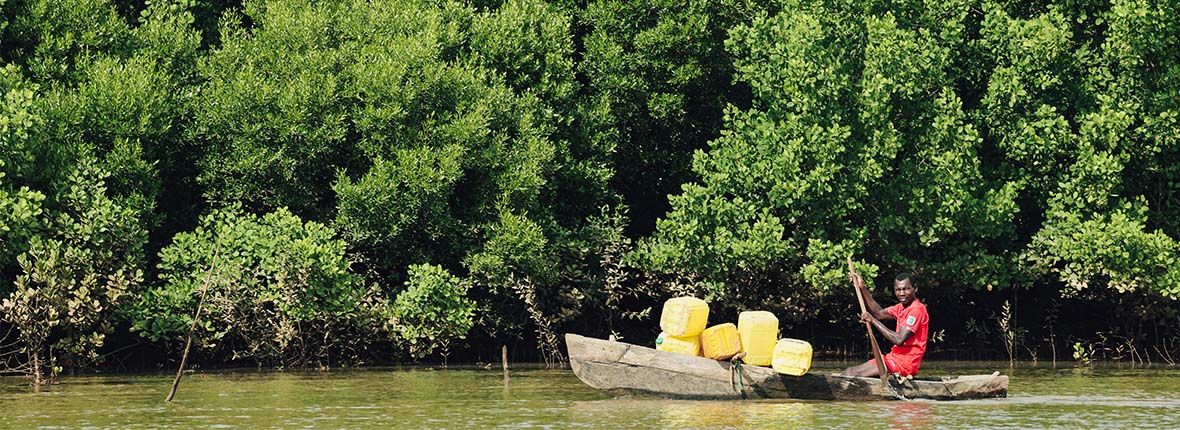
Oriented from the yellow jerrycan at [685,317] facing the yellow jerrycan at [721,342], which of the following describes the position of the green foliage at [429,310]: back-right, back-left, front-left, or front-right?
back-left

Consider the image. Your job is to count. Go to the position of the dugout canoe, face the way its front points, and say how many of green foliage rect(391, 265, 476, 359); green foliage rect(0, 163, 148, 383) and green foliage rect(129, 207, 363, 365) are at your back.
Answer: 0

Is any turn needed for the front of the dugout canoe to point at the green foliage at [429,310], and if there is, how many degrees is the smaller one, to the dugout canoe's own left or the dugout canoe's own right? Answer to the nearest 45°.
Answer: approximately 45° to the dugout canoe's own right

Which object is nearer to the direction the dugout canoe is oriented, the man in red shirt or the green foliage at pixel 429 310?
the green foliage

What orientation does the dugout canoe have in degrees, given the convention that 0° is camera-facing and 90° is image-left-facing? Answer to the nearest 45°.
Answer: approximately 90°
